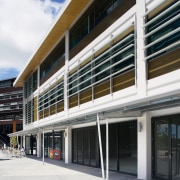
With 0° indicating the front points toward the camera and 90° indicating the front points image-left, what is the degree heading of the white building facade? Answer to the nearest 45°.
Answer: approximately 45°
